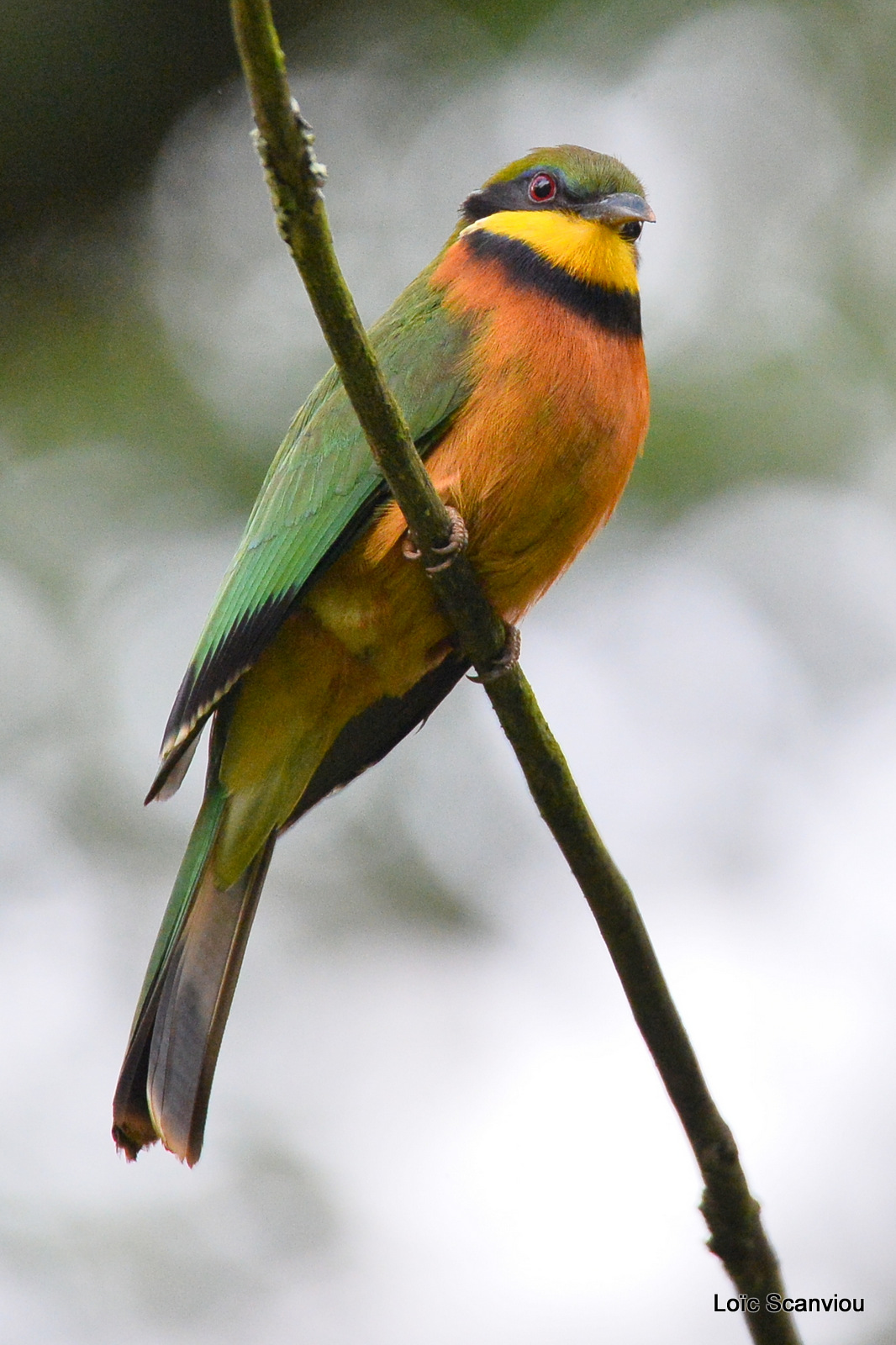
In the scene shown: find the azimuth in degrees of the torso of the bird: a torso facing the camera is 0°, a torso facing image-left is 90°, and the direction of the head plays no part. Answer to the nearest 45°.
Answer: approximately 315°
